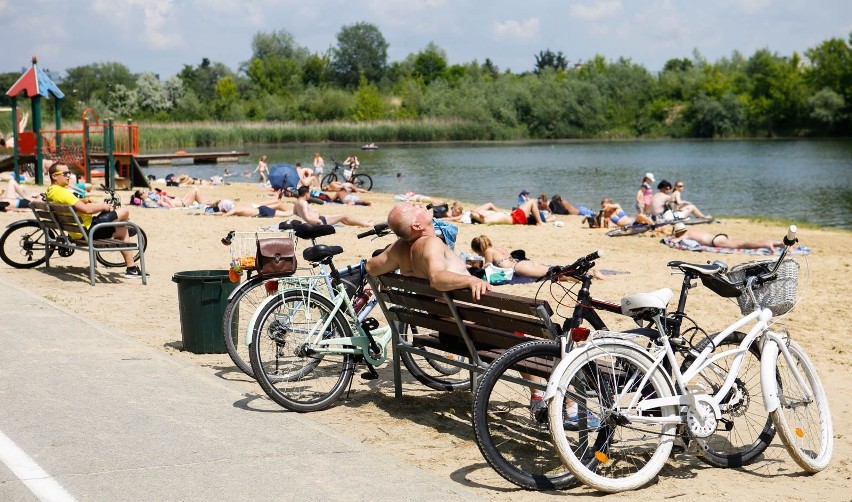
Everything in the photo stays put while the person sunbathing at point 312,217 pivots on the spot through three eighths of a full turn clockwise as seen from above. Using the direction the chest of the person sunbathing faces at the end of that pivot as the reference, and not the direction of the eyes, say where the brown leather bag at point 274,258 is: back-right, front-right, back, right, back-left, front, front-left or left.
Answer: front-left

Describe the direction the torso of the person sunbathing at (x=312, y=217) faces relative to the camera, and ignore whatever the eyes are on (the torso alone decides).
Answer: to the viewer's right

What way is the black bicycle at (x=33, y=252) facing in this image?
to the viewer's right

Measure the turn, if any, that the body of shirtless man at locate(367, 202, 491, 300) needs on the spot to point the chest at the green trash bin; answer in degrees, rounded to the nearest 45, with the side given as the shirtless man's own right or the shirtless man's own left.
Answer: approximately 90° to the shirtless man's own left

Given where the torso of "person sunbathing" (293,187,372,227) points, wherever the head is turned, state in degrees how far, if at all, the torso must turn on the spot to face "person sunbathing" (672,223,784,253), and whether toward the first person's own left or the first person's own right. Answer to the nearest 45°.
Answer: approximately 45° to the first person's own right

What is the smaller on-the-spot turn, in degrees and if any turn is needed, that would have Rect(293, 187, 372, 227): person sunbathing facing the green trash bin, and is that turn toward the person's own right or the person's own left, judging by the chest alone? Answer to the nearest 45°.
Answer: approximately 90° to the person's own right

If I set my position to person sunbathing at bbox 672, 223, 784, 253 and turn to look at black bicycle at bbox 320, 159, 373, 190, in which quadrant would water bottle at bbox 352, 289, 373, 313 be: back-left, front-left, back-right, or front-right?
back-left

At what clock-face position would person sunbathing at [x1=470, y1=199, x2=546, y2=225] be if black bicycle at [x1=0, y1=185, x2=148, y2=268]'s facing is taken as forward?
The person sunbathing is roughly at 11 o'clock from the black bicycle.

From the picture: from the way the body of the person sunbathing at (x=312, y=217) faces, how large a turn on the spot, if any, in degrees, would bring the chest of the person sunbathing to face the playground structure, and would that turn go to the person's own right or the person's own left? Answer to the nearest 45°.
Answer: approximately 135° to the person's own left

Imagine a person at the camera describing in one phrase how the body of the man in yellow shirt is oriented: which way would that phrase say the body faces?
to the viewer's right

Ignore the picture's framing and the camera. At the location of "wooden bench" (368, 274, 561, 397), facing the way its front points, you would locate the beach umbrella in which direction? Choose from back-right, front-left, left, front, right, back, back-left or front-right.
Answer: front-left

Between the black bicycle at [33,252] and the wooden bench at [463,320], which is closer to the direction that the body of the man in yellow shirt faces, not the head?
the wooden bench

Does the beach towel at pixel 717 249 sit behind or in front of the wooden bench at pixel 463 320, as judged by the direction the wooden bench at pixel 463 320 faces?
in front
